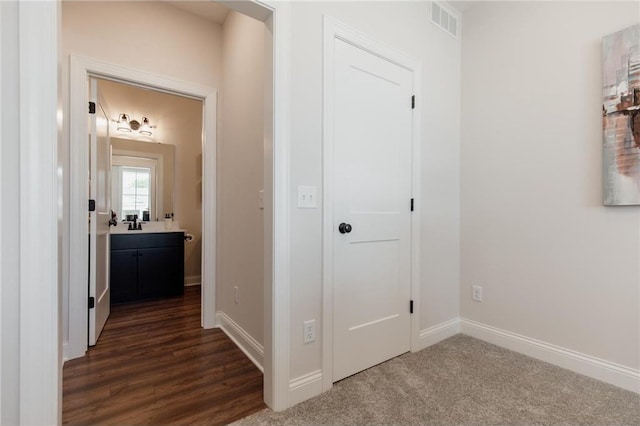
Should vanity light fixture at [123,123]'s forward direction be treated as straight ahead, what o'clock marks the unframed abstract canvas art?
The unframed abstract canvas art is roughly at 11 o'clock from the vanity light fixture.

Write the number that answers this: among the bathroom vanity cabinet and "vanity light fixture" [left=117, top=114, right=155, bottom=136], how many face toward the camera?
2

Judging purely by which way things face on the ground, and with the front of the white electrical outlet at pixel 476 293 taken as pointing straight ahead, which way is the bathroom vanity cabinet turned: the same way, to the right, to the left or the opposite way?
to the left

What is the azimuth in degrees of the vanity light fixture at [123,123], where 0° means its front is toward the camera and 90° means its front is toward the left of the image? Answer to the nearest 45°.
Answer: approximately 0°

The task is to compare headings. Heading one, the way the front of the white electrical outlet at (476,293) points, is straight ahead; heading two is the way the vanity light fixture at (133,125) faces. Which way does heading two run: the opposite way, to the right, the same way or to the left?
to the left

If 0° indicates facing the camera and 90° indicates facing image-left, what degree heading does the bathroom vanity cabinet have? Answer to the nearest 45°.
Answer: approximately 0°
